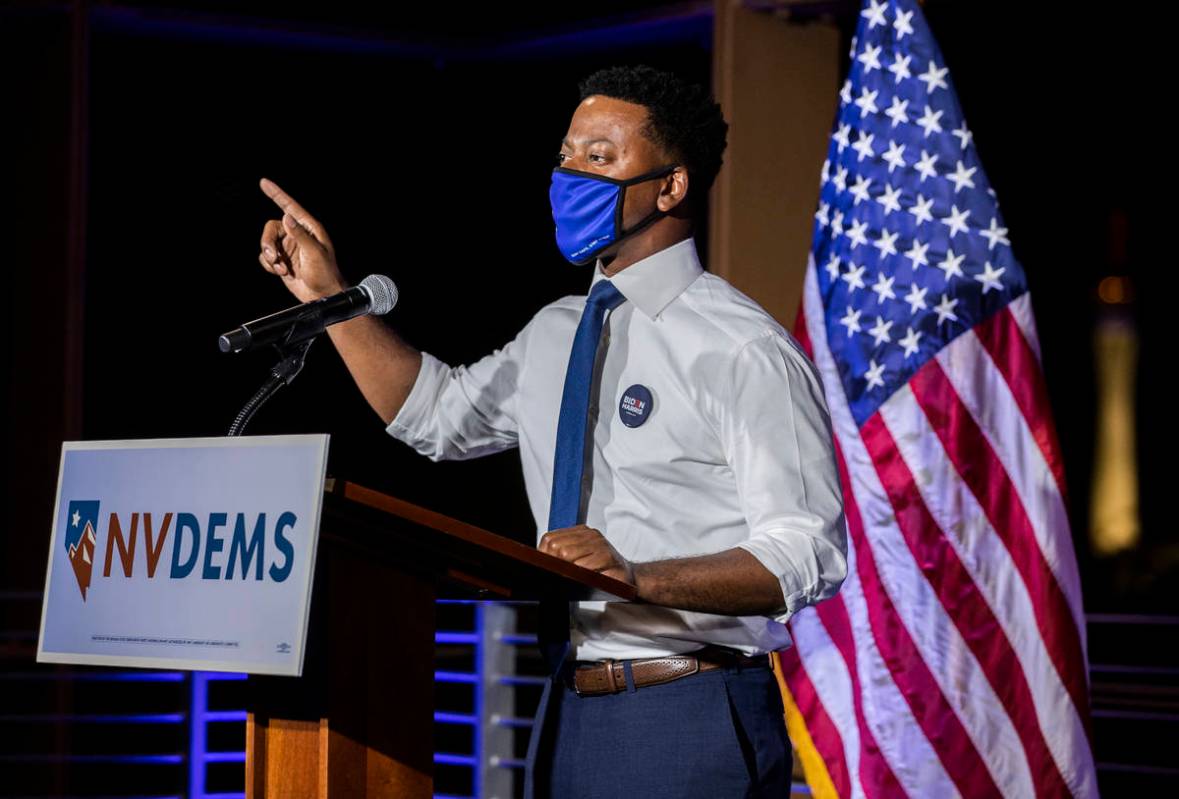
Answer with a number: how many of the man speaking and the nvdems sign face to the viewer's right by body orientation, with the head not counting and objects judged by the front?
0

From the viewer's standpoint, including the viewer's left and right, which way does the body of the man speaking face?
facing the viewer and to the left of the viewer

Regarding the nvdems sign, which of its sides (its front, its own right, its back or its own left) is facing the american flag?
back
